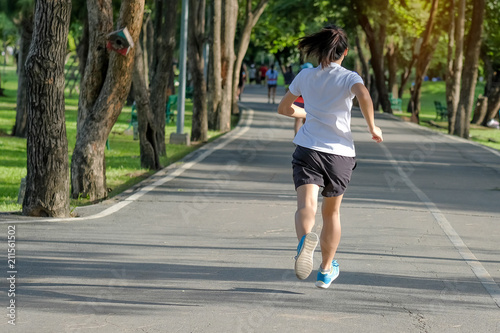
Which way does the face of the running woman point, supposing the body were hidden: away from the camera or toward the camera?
away from the camera

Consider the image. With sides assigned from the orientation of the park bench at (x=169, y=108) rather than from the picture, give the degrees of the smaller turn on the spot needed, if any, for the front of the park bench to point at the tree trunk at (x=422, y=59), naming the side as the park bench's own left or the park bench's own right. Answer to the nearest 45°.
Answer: approximately 45° to the park bench's own left

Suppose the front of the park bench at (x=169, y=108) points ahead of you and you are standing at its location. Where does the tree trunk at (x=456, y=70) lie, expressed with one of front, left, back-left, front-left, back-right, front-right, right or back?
front

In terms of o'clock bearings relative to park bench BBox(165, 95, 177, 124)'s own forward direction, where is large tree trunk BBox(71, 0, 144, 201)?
The large tree trunk is roughly at 3 o'clock from the park bench.

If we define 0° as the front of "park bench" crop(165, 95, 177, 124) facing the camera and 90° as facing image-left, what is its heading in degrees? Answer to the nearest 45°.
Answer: approximately 270°

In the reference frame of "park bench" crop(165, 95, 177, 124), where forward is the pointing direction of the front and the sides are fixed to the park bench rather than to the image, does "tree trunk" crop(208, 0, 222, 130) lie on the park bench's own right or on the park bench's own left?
on the park bench's own right

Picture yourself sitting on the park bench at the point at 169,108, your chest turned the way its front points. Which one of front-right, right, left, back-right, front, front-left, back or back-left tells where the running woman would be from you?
right

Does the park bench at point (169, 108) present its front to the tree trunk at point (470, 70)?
yes

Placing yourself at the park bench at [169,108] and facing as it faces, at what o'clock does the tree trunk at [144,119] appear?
The tree trunk is roughly at 3 o'clock from the park bench.

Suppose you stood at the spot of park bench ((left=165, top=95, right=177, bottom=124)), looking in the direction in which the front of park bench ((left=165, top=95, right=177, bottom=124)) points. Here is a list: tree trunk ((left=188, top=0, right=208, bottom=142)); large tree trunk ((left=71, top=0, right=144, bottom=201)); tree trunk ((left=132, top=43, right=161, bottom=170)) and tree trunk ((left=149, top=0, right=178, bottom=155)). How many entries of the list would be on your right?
4

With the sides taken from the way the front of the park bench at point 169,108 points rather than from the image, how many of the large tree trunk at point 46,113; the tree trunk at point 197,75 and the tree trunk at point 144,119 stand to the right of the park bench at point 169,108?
3
